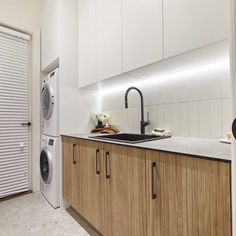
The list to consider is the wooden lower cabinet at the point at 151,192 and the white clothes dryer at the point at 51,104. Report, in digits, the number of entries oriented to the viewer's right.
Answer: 0

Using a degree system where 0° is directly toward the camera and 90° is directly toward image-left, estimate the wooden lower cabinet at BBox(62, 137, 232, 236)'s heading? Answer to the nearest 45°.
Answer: approximately 45°

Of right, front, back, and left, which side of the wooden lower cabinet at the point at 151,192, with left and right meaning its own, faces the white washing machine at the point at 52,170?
right

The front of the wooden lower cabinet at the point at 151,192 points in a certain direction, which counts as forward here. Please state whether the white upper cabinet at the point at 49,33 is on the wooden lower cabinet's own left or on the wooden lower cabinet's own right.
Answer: on the wooden lower cabinet's own right
